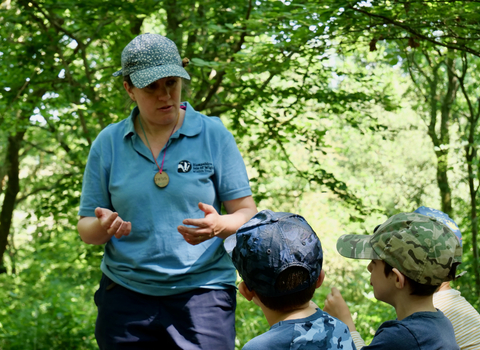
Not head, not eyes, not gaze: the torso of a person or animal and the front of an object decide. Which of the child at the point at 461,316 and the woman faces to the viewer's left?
the child

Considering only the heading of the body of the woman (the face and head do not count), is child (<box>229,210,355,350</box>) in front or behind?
in front

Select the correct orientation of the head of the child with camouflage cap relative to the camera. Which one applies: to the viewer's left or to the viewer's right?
to the viewer's left

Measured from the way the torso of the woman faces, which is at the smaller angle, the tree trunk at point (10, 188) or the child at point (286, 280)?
the child

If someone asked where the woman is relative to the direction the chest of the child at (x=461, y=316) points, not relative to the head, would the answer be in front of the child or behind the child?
in front

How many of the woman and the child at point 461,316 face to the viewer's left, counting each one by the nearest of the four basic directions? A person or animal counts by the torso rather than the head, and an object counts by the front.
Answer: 1

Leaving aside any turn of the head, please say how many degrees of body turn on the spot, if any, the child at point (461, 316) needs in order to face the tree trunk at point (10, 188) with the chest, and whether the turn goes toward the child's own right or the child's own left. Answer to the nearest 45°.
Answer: approximately 45° to the child's own right

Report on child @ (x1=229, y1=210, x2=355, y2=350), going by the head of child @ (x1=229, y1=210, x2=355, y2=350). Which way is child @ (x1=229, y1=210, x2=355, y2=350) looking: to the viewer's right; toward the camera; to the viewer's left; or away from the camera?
away from the camera

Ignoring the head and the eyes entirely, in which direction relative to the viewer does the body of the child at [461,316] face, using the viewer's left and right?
facing to the left of the viewer

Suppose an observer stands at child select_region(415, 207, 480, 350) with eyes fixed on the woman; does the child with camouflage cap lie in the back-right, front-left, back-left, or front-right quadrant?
front-left

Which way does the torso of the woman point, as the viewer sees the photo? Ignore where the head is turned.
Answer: toward the camera

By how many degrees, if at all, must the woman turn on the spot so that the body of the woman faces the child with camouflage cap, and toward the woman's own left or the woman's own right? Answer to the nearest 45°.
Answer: approximately 45° to the woman's own left

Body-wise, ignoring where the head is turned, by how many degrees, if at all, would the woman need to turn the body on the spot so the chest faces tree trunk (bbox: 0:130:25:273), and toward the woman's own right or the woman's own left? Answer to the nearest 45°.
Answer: approximately 180°
